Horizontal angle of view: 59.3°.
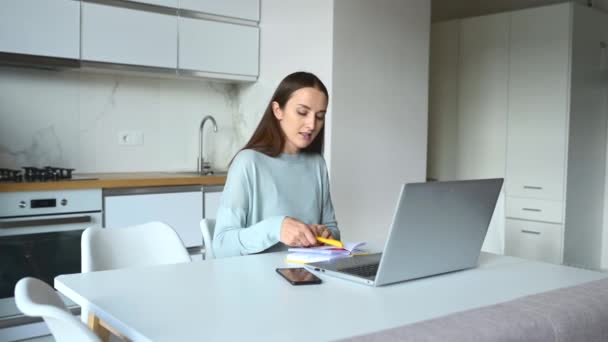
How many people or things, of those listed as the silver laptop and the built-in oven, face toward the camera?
1

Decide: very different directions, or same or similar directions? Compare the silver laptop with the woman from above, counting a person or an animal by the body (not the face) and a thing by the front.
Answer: very different directions

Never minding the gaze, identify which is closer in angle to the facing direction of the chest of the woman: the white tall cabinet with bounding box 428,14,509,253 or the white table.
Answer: the white table

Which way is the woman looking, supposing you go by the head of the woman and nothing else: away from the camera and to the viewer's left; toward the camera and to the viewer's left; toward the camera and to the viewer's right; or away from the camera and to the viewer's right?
toward the camera and to the viewer's right

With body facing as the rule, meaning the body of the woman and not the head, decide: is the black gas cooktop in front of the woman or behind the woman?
behind

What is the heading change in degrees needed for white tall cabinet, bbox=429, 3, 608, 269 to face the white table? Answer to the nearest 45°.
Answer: approximately 45° to its left

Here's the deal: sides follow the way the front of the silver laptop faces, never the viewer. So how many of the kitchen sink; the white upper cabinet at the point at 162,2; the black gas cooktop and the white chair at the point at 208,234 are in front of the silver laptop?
4

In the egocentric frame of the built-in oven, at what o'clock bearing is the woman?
The woman is roughly at 11 o'clock from the built-in oven.

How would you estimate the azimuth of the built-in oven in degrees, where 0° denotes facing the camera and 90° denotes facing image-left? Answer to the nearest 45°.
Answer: approximately 0°

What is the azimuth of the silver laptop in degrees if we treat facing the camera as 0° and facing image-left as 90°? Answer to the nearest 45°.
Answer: approximately 135°

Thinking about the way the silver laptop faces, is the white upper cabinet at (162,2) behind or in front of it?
in front
